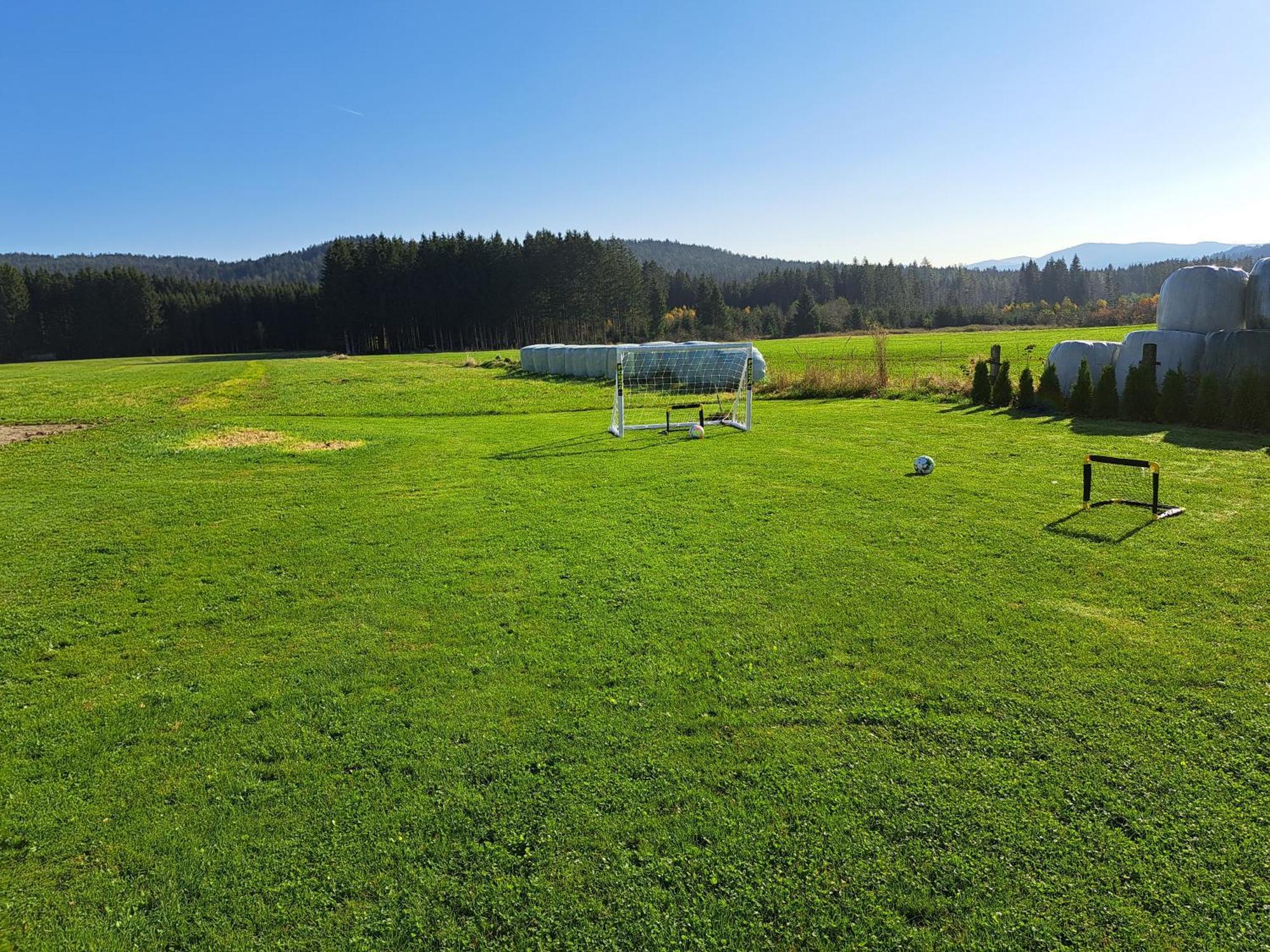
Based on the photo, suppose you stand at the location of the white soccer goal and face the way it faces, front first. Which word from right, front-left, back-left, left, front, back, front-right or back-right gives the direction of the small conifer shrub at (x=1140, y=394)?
front-left

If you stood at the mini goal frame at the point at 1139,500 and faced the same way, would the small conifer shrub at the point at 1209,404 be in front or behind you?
behind

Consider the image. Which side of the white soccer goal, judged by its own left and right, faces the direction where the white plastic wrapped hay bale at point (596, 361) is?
back

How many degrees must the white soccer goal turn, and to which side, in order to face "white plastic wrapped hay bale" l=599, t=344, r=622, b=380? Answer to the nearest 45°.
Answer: approximately 180°

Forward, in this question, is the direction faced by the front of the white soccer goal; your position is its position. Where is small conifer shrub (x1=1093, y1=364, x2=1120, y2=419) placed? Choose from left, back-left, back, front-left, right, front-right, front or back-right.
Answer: front-left

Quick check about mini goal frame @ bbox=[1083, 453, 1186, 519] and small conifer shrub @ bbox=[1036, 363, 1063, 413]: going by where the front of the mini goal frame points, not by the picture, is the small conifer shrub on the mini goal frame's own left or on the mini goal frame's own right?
on the mini goal frame's own right

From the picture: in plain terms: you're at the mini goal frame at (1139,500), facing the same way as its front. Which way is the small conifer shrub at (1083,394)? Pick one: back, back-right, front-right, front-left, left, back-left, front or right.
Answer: back-right

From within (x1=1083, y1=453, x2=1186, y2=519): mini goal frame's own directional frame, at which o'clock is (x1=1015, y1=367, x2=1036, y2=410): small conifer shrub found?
The small conifer shrub is roughly at 4 o'clock from the mini goal frame.

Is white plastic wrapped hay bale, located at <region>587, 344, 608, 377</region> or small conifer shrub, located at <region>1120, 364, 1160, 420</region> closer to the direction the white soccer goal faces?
the small conifer shrub

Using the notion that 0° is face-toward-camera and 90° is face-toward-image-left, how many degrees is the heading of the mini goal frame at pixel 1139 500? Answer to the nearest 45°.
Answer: approximately 45°

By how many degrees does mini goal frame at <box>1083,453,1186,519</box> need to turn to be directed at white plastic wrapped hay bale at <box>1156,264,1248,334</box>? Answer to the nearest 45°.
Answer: approximately 135° to its right

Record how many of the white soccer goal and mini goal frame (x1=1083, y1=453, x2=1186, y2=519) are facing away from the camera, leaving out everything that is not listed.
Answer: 0

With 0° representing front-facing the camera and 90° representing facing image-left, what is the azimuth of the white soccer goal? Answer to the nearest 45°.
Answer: approximately 0°

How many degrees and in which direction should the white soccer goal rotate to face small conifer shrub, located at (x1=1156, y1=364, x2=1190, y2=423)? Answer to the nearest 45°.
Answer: approximately 45° to its left
